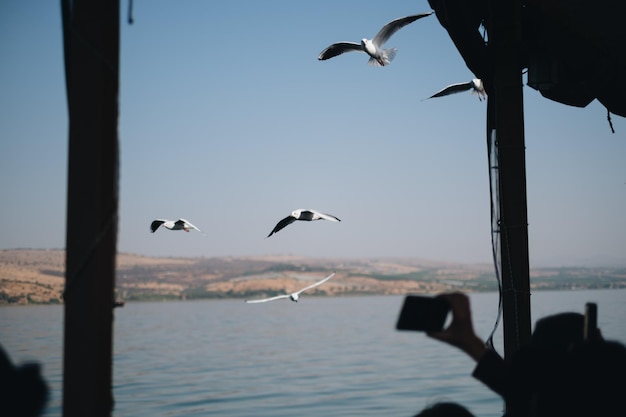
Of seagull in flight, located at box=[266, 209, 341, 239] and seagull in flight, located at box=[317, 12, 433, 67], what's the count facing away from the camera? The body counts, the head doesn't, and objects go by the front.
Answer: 0

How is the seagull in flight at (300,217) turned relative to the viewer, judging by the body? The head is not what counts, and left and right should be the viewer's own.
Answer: facing the viewer and to the left of the viewer

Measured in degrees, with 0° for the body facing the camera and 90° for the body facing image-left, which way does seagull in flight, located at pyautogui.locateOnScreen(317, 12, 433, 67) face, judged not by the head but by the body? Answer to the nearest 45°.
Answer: approximately 45°

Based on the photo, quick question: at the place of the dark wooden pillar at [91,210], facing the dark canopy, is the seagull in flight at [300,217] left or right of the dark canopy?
left

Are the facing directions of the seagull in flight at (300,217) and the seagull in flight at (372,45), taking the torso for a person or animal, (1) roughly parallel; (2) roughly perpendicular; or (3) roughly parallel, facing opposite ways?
roughly parallel

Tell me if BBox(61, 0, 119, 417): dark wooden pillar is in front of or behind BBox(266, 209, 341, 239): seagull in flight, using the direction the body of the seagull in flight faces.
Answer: in front

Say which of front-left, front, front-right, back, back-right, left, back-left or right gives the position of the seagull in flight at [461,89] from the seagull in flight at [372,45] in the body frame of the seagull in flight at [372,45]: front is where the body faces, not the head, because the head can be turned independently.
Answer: left

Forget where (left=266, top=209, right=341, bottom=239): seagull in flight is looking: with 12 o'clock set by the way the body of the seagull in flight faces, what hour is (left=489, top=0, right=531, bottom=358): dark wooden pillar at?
The dark wooden pillar is roughly at 10 o'clock from the seagull in flight.

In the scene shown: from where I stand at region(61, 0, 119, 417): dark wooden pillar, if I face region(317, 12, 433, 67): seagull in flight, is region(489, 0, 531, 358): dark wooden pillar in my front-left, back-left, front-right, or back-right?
front-right

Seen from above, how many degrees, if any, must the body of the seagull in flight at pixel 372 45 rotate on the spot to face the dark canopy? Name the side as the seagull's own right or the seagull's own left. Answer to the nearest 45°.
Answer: approximately 45° to the seagull's own left
